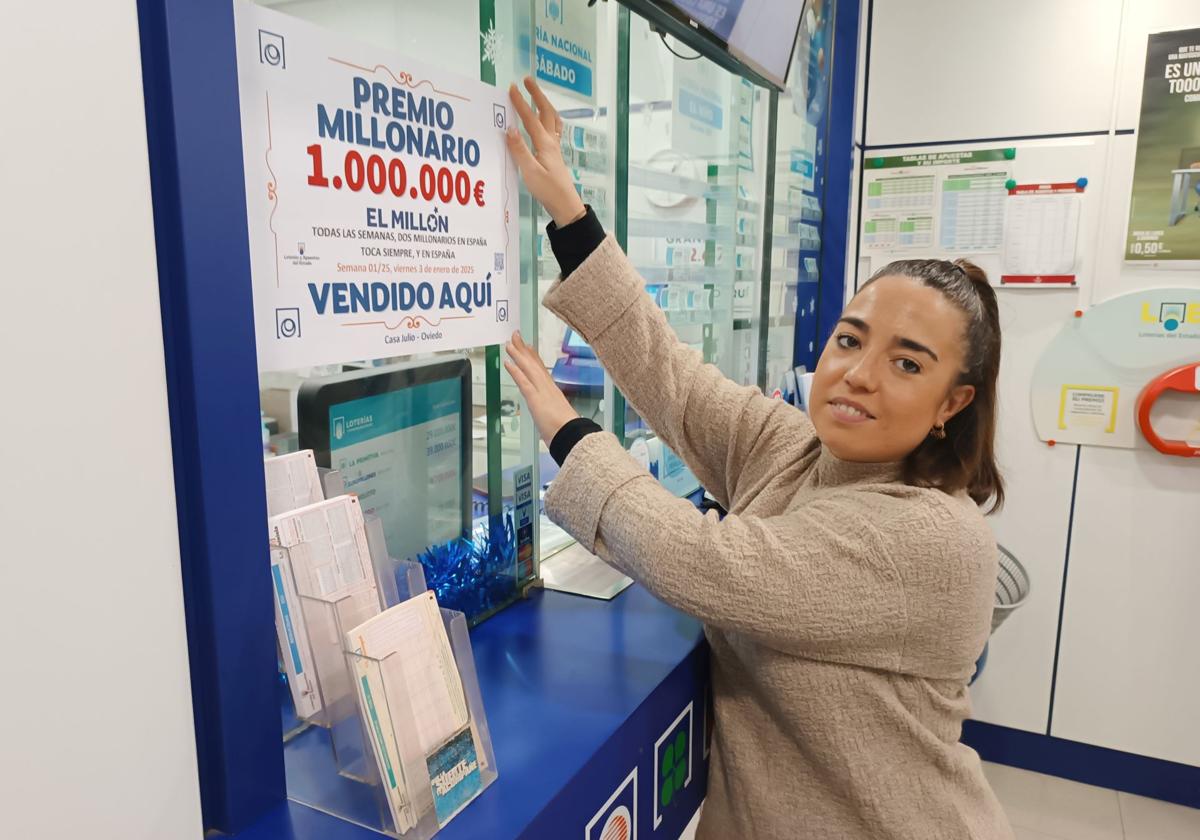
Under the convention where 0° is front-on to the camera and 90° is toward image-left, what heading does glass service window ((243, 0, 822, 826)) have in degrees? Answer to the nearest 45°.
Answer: approximately 315°

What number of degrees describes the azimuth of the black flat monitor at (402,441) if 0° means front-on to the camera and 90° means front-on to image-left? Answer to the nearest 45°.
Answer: approximately 315°

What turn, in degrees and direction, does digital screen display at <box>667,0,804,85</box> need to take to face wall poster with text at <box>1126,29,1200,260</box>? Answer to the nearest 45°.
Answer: approximately 90° to its left

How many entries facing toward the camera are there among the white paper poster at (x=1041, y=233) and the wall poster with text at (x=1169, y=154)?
2

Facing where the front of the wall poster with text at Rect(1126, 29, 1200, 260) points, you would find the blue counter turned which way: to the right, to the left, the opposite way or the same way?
to the left

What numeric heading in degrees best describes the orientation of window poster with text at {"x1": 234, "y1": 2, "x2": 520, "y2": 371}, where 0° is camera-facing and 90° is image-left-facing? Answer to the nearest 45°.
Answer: approximately 315°

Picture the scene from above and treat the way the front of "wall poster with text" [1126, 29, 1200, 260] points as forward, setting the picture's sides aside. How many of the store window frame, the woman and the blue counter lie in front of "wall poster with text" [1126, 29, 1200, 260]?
3

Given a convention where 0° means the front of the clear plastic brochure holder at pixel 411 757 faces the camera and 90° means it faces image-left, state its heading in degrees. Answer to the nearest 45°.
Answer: approximately 315°

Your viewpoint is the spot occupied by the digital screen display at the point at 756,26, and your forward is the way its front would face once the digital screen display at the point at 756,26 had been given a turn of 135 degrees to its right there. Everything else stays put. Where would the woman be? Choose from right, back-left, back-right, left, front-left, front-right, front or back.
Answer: left
